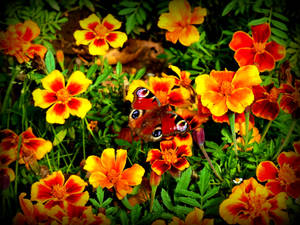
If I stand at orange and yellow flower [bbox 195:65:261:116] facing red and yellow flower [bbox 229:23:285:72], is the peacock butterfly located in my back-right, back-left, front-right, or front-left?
back-left

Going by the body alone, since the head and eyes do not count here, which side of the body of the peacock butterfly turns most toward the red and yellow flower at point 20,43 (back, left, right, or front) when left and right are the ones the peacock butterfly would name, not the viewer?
left

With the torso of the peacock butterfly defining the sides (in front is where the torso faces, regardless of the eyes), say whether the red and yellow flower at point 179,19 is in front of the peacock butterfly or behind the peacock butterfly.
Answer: in front

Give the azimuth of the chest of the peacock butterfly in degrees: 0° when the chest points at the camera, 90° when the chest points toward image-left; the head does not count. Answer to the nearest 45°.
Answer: approximately 225°
